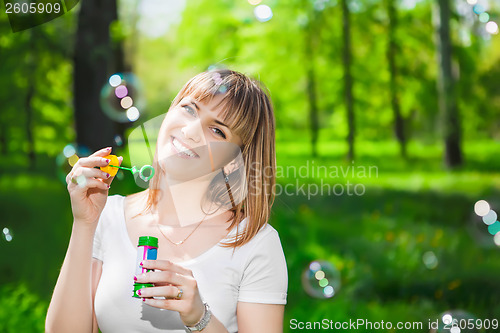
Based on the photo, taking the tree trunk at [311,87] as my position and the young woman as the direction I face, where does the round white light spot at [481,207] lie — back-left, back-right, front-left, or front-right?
front-left

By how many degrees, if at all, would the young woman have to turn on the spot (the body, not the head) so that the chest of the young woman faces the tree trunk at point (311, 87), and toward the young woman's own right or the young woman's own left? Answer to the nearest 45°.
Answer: approximately 135° to the young woman's own right

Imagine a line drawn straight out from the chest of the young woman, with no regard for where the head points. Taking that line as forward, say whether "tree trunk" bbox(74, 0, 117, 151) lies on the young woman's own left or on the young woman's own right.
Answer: on the young woman's own right

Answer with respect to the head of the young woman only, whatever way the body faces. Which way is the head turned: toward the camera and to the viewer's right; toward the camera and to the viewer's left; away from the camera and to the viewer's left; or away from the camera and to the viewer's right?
toward the camera and to the viewer's left

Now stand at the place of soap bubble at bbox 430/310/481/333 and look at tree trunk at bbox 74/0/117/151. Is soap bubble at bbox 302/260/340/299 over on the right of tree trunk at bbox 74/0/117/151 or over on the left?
left

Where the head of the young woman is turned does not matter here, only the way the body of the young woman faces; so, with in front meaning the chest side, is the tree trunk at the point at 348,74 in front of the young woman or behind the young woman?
behind

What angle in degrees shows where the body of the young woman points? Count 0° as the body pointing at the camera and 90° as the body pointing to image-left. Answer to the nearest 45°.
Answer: approximately 45°

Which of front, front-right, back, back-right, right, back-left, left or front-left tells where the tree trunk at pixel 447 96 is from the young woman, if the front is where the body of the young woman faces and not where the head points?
back

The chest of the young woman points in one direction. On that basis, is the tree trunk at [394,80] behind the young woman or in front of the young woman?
behind
